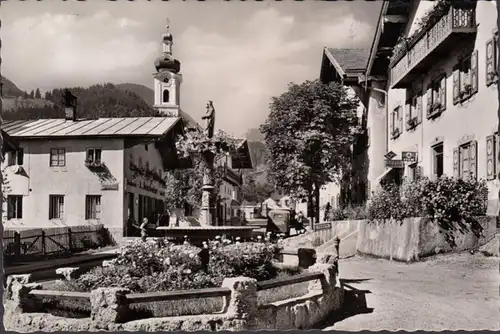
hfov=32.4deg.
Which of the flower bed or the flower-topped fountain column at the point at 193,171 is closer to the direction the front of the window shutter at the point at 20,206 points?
the flower bed

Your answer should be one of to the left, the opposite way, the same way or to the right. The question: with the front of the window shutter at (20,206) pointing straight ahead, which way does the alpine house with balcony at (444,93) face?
to the right

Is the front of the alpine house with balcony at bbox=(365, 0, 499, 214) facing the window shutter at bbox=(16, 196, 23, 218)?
yes

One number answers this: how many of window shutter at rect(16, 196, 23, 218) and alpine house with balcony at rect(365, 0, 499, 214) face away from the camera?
0

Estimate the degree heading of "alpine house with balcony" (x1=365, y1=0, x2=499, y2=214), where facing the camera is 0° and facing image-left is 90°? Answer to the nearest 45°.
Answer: approximately 45°

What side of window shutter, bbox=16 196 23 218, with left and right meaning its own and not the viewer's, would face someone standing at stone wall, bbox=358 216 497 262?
left

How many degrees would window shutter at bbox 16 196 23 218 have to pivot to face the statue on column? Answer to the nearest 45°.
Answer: approximately 90° to its left

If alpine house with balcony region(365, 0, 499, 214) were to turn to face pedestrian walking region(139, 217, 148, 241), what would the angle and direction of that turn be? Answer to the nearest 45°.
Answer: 0° — it already faces them

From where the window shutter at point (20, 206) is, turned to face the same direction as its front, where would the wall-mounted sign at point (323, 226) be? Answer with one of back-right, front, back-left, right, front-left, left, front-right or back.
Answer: back-left
